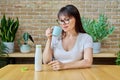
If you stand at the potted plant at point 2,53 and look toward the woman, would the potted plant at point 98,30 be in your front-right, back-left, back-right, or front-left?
front-left

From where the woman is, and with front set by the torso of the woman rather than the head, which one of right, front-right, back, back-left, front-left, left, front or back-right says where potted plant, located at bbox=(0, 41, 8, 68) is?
right

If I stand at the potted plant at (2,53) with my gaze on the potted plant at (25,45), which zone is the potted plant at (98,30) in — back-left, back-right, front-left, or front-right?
front-right

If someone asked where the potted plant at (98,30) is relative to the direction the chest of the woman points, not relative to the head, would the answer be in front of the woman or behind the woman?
behind

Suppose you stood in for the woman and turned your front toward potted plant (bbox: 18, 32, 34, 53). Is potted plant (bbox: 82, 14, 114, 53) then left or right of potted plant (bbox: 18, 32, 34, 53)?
right

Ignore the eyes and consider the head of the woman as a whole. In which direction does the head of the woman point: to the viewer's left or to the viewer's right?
to the viewer's left

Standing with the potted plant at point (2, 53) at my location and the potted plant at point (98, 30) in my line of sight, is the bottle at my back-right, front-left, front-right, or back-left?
front-right

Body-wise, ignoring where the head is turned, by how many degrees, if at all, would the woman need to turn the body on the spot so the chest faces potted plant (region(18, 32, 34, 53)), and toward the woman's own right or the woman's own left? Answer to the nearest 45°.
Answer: approximately 90° to the woman's own right
